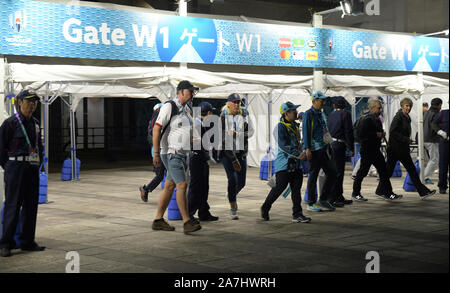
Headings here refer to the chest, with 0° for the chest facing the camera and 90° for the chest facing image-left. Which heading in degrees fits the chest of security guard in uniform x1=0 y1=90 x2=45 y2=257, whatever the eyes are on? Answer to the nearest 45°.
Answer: approximately 315°

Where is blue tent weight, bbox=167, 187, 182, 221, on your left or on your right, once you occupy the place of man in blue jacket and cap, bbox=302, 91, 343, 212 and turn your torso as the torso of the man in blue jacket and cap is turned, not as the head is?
on your right

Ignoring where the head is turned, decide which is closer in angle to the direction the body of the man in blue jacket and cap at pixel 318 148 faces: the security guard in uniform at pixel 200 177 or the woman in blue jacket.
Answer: the woman in blue jacket
